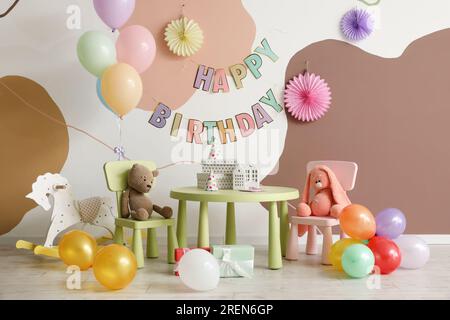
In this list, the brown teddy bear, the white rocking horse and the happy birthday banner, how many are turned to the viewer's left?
1

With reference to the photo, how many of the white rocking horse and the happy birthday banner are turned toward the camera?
1

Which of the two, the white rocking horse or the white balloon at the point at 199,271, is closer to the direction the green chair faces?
the white balloon

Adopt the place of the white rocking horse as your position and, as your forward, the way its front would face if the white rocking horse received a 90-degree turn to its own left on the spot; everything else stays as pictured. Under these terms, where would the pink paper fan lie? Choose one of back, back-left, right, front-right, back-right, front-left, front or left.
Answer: left

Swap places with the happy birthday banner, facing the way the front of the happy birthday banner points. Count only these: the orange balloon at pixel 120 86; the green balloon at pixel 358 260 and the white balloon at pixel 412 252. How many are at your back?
0

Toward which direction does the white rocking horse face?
to the viewer's left

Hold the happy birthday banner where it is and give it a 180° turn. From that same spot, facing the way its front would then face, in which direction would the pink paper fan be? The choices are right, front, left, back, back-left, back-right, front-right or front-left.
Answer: right

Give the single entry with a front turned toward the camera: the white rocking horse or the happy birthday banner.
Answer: the happy birthday banner

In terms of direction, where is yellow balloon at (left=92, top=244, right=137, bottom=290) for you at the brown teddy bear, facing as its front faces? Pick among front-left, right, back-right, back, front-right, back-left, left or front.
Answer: front-right

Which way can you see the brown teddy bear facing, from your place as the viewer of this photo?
facing the viewer and to the right of the viewer

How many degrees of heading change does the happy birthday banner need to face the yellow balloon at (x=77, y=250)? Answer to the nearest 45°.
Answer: approximately 45° to its right

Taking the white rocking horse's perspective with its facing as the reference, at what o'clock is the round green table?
The round green table is roughly at 7 o'clock from the white rocking horse.

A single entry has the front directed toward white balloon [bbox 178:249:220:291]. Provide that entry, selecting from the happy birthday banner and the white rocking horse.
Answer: the happy birthday banner

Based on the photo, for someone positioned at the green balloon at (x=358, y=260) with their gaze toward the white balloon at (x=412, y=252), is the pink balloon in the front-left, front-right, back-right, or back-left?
back-left

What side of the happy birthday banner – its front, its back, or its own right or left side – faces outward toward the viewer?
front

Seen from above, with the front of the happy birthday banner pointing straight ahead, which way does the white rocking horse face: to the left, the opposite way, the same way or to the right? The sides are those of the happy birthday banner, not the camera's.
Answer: to the right
